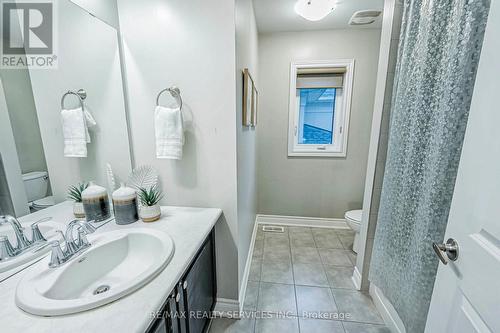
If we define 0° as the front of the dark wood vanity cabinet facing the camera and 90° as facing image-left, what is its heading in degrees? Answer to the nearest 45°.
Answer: approximately 270°

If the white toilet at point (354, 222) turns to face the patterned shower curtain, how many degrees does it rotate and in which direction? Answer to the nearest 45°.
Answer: approximately 90° to its left

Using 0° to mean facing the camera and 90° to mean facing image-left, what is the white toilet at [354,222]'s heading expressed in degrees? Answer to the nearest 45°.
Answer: approximately 90°

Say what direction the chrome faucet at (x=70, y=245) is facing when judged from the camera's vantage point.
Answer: facing the viewer and to the right of the viewer

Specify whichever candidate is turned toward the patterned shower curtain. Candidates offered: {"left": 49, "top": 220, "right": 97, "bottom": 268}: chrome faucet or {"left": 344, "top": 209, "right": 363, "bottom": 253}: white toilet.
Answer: the chrome faucet

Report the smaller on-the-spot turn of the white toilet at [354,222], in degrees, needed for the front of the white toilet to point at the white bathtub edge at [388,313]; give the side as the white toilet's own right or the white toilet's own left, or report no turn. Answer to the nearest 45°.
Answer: approximately 90° to the white toilet's own left

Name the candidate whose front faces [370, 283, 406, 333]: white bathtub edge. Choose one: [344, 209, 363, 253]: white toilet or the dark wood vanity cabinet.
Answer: the dark wood vanity cabinet

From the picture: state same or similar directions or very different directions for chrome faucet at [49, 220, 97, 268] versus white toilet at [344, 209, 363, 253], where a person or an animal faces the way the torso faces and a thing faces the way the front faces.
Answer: very different directions

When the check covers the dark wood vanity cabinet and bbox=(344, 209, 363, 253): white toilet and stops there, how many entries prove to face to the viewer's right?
1

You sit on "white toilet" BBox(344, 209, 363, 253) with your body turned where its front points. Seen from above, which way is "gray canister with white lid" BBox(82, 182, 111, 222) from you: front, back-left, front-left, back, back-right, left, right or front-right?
front-left
